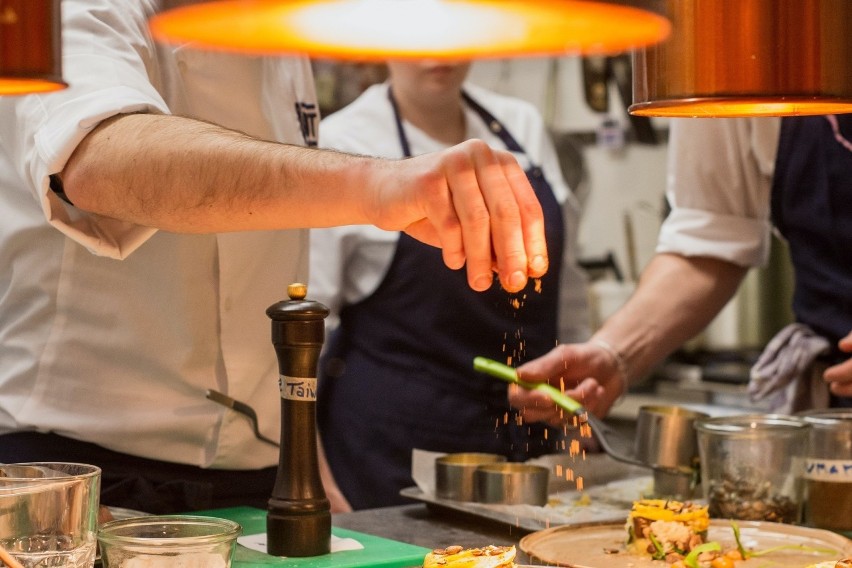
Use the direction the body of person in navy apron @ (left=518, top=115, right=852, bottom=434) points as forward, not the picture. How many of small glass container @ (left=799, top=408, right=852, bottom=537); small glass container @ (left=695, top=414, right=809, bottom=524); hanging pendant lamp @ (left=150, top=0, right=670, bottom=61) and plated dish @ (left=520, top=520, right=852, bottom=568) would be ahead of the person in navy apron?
4

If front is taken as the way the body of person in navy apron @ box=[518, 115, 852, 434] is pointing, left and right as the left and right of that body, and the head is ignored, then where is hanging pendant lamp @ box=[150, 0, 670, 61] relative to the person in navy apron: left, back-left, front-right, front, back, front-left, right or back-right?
front

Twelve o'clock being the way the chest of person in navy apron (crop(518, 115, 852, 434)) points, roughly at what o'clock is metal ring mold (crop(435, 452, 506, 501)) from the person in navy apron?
The metal ring mold is roughly at 1 o'clock from the person in navy apron.

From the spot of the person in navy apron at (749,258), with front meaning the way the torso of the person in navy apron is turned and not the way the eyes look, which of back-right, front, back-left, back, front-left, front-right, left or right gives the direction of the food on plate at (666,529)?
front

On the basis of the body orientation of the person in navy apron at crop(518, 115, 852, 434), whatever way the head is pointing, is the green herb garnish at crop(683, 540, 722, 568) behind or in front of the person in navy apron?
in front

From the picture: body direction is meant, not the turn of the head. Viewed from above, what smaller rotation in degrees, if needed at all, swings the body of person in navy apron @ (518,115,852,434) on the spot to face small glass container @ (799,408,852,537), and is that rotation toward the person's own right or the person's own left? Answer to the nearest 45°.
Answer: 0° — they already face it

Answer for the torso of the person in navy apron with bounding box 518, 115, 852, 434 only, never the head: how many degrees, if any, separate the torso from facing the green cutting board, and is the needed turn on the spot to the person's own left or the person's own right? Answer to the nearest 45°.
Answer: approximately 45° to the person's own right

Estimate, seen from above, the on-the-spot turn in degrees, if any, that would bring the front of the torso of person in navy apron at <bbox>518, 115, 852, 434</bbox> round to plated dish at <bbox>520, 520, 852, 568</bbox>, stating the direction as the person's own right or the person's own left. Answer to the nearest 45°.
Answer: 0° — they already face it

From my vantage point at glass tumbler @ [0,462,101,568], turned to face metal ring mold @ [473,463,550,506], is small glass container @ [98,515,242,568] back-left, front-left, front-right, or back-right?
front-right
